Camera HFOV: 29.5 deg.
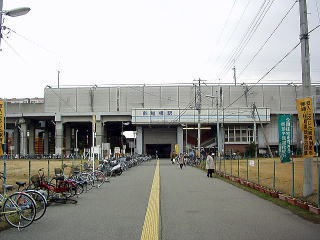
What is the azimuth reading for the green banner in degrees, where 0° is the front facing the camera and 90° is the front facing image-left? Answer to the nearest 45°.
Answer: approximately 0°
